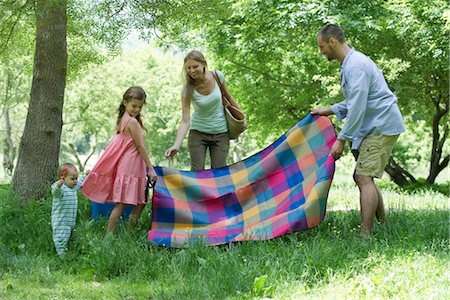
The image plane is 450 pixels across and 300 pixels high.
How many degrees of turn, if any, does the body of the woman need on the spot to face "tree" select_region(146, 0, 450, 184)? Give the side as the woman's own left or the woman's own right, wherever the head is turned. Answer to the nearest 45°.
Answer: approximately 180°

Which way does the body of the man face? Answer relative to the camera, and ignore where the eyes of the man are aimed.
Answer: to the viewer's left

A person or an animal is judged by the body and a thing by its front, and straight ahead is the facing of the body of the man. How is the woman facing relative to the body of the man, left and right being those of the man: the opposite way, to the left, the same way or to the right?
to the left

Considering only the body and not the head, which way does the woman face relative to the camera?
toward the camera

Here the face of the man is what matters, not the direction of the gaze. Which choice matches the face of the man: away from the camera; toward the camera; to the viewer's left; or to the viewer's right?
to the viewer's left

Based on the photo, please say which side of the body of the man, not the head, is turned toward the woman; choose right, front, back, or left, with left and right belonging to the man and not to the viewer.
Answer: front

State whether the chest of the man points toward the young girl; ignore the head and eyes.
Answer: yes

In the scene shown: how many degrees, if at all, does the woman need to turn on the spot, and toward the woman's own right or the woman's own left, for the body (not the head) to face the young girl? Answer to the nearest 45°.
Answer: approximately 45° to the woman's own right

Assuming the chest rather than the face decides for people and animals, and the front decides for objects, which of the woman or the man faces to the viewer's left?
the man

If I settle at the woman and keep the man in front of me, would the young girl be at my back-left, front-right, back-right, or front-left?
back-right

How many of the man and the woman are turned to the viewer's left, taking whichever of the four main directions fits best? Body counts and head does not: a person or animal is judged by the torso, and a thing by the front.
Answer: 1

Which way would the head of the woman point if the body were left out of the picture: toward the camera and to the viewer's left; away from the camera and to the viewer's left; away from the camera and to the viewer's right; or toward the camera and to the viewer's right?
toward the camera and to the viewer's left
